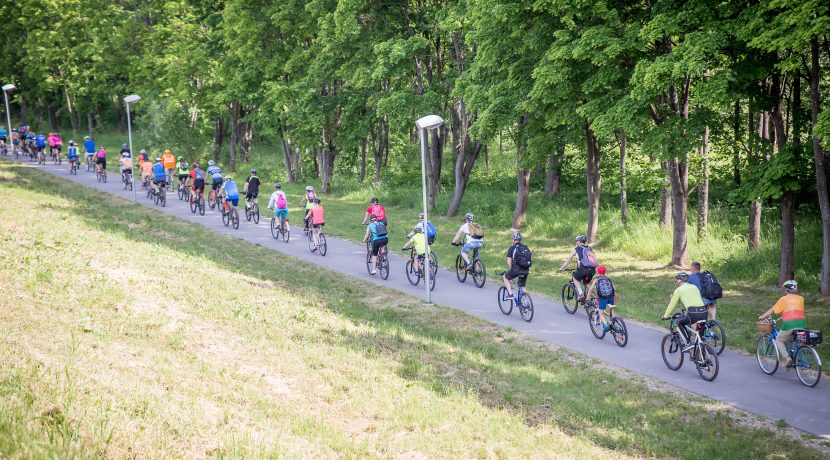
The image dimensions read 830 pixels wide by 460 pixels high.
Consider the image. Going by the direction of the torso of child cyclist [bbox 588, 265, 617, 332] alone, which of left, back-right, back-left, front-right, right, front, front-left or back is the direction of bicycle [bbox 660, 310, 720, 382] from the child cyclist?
back

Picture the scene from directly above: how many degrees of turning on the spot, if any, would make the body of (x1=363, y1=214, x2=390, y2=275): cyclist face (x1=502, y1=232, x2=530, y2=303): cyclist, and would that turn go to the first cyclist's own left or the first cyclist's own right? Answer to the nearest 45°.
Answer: approximately 180°

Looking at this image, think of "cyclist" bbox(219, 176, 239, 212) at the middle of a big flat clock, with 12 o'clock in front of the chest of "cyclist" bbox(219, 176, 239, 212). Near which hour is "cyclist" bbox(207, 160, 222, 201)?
"cyclist" bbox(207, 160, 222, 201) is roughly at 1 o'clock from "cyclist" bbox(219, 176, 239, 212).

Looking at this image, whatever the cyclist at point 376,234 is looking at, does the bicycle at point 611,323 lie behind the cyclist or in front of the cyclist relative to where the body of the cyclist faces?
behind

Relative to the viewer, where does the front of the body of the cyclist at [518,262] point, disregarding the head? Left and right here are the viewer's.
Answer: facing away from the viewer and to the left of the viewer

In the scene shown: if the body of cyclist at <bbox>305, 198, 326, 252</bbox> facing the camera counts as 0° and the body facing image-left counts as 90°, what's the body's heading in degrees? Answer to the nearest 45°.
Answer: approximately 135°

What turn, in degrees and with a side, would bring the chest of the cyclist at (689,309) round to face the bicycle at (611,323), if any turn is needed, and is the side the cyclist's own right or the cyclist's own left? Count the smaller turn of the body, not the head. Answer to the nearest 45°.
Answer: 0° — they already face it

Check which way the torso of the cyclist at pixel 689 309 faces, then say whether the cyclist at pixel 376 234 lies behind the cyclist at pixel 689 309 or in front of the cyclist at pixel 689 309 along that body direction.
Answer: in front

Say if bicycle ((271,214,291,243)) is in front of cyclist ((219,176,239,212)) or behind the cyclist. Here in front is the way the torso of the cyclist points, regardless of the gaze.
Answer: behind

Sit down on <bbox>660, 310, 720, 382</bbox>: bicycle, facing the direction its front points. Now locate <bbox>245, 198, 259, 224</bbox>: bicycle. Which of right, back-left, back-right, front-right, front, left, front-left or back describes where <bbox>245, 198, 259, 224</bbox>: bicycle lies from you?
front

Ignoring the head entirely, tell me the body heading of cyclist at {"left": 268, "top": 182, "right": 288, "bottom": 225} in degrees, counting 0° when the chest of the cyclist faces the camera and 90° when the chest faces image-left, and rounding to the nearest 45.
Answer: approximately 135°

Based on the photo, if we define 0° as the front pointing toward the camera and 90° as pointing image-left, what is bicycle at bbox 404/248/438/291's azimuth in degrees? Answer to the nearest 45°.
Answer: approximately 135°

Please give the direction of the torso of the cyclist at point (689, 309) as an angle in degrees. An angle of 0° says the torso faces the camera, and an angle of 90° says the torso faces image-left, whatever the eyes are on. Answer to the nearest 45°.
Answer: approximately 135°

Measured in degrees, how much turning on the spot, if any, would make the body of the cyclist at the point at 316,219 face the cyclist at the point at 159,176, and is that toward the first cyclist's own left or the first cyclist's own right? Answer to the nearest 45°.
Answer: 0° — they already face them
